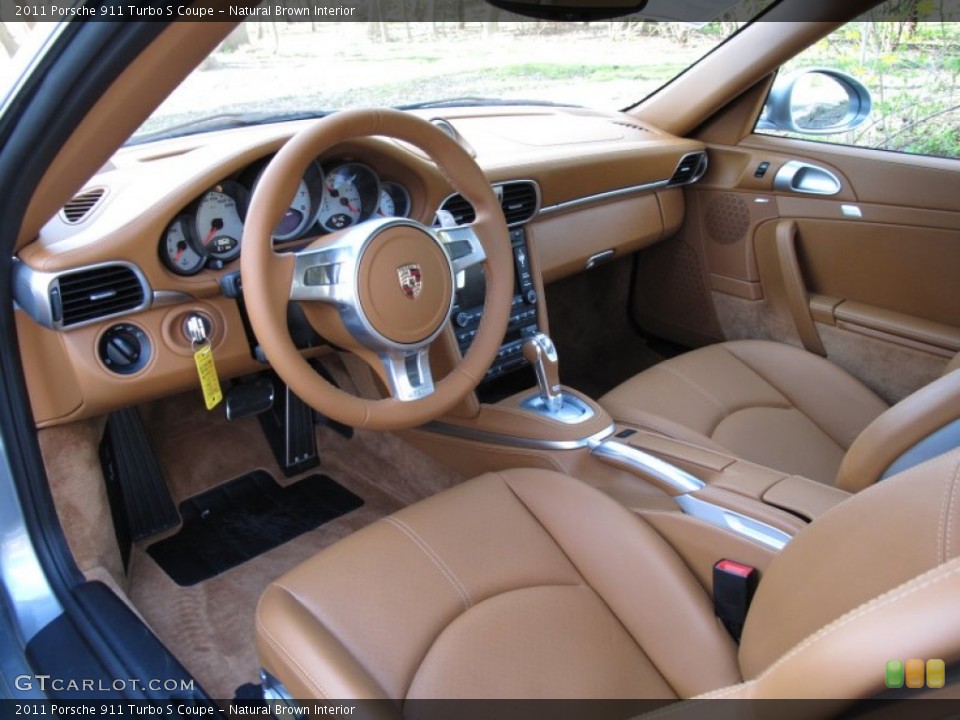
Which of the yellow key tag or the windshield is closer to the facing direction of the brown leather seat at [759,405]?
the windshield

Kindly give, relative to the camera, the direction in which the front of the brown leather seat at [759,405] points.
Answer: facing away from the viewer and to the left of the viewer

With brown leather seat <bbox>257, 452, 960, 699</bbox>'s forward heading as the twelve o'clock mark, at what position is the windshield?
The windshield is roughly at 1 o'clock from the brown leather seat.

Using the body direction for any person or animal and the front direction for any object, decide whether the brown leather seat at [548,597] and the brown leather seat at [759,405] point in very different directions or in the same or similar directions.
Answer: same or similar directions

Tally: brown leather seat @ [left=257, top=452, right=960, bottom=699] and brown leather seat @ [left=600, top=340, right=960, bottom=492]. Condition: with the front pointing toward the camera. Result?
0

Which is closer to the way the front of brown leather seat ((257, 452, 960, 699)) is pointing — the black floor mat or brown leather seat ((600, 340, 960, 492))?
the black floor mat

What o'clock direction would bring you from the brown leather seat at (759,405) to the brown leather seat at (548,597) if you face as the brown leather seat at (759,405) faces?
the brown leather seat at (548,597) is roughly at 8 o'clock from the brown leather seat at (759,405).

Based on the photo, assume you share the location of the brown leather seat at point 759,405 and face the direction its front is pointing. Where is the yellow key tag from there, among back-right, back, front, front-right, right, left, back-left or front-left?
left

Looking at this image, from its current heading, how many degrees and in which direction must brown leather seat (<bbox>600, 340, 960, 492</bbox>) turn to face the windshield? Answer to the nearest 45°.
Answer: approximately 45° to its left

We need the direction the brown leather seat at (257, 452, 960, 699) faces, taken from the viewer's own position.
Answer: facing away from the viewer and to the left of the viewer
